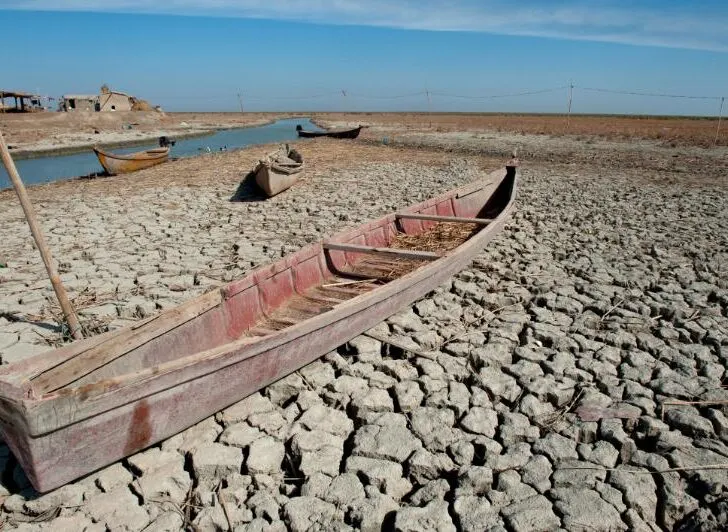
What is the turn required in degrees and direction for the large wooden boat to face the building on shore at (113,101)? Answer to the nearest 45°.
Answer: approximately 45° to its left

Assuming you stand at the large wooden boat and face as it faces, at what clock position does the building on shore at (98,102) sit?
The building on shore is roughly at 10 o'clock from the large wooden boat.

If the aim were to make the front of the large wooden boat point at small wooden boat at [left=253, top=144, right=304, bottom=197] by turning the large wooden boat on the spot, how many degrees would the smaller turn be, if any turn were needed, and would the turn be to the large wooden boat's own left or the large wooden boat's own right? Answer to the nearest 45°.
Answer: approximately 45° to the large wooden boat's own left

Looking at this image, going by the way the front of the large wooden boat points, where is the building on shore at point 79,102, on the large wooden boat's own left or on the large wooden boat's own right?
on the large wooden boat's own left

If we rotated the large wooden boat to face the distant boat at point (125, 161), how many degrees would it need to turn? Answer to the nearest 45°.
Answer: approximately 45° to its left

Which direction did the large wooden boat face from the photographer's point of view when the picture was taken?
facing away from the viewer and to the right of the viewer
